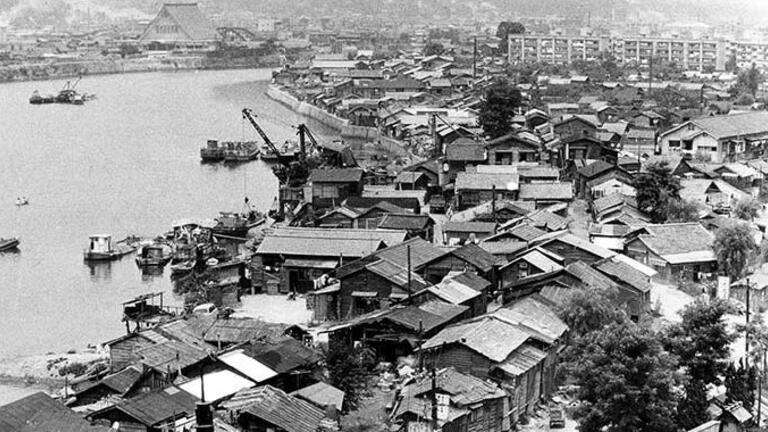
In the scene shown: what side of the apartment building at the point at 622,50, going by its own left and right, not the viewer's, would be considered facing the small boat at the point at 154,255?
front

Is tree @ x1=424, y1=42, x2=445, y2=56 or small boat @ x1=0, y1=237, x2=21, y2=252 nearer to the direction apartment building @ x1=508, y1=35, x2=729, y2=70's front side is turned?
the small boat

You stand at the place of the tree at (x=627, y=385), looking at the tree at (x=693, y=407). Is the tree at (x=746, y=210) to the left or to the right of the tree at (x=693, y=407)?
left

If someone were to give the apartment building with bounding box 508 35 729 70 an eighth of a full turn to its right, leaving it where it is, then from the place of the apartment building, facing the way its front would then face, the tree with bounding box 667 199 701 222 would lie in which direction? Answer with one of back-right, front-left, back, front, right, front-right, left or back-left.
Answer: front-left

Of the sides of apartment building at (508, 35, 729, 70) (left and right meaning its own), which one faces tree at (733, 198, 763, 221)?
front

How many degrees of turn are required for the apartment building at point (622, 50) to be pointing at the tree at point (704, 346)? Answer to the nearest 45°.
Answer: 0° — it already faces it

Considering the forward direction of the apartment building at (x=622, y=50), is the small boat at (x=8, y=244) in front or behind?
in front

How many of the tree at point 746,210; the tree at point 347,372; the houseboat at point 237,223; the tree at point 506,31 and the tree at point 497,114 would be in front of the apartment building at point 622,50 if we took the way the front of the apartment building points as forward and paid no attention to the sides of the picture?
4

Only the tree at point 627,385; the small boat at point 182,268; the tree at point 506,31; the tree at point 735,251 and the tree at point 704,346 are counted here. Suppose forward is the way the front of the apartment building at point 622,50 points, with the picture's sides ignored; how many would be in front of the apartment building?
4

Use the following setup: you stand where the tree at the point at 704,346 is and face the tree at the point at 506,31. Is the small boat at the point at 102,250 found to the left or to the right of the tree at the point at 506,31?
left

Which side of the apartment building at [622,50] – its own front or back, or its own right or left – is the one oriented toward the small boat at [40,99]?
right

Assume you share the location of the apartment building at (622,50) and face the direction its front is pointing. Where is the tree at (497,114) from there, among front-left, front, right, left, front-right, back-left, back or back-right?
front

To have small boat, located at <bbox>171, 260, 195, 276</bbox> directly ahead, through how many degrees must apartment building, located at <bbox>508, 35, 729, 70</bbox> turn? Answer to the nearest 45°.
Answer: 0° — it already faces it

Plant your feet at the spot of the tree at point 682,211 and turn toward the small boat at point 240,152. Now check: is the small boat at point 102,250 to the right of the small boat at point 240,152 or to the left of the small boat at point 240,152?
left

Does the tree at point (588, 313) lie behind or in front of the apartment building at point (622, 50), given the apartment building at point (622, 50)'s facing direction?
in front

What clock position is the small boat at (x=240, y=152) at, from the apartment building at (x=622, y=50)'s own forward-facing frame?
The small boat is roughly at 1 o'clock from the apartment building.

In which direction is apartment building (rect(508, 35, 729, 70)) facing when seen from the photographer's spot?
facing the viewer
